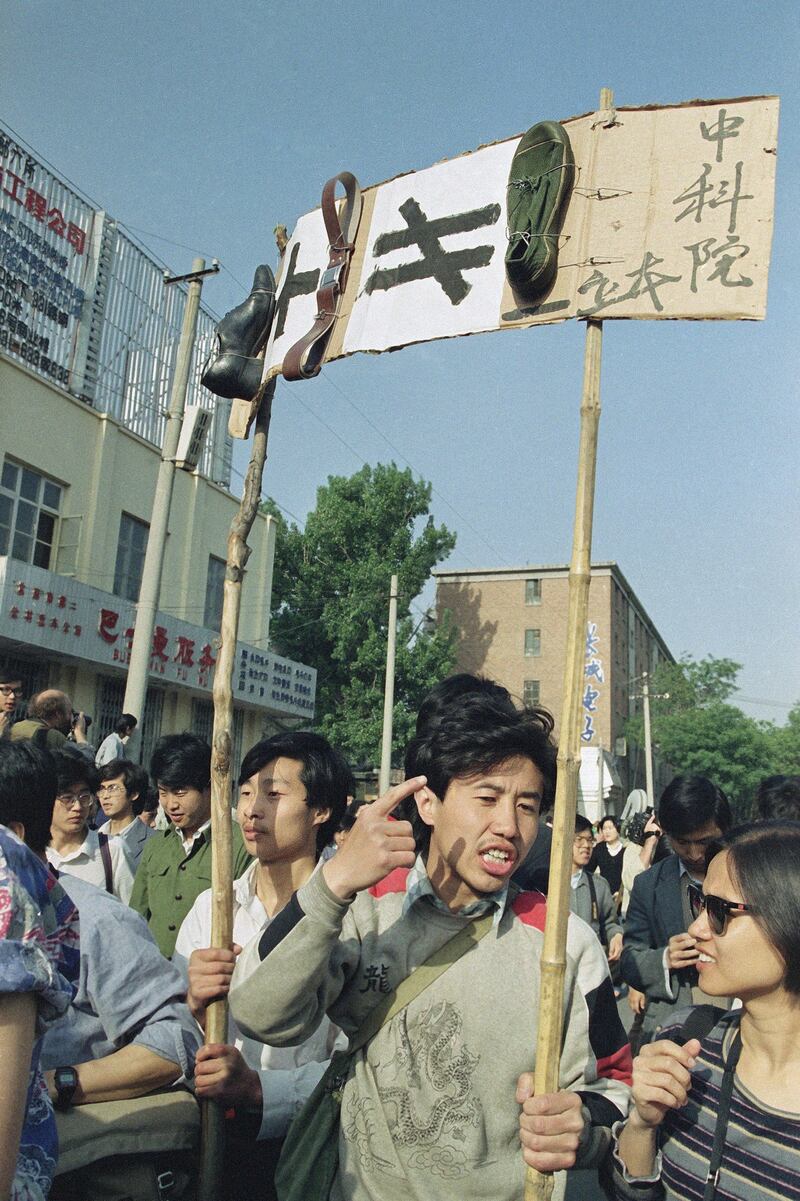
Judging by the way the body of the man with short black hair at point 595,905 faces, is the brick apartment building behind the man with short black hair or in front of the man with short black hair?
behind

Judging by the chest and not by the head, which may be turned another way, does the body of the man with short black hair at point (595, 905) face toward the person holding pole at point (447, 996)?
yes

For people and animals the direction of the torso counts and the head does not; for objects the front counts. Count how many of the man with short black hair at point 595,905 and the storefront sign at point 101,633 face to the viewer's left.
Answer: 0

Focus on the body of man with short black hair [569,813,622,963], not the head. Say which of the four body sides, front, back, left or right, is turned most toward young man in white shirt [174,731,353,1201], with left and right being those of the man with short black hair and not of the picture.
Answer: front

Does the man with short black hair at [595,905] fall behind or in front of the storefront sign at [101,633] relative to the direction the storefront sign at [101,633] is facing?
in front

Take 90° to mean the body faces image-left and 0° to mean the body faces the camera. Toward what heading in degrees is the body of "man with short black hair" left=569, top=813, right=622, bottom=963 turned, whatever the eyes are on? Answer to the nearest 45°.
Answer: approximately 0°

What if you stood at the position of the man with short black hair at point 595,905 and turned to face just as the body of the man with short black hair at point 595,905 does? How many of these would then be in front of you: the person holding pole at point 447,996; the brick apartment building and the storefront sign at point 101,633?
1

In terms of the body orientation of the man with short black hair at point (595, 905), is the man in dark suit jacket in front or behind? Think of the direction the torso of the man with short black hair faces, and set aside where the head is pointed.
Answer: in front

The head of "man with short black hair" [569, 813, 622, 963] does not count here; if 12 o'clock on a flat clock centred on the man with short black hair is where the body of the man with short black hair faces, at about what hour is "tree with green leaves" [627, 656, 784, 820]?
The tree with green leaves is roughly at 6 o'clock from the man with short black hair.

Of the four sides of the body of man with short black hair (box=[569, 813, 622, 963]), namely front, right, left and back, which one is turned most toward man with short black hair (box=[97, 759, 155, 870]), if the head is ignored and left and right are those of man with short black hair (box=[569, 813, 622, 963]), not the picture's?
right

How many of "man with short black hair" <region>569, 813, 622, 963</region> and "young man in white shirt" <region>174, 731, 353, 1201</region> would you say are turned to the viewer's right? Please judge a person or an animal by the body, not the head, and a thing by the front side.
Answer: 0
